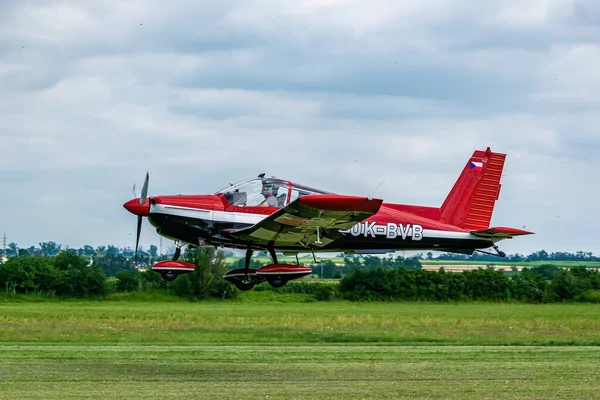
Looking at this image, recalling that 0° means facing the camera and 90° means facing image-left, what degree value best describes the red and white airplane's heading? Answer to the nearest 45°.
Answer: approximately 90°
